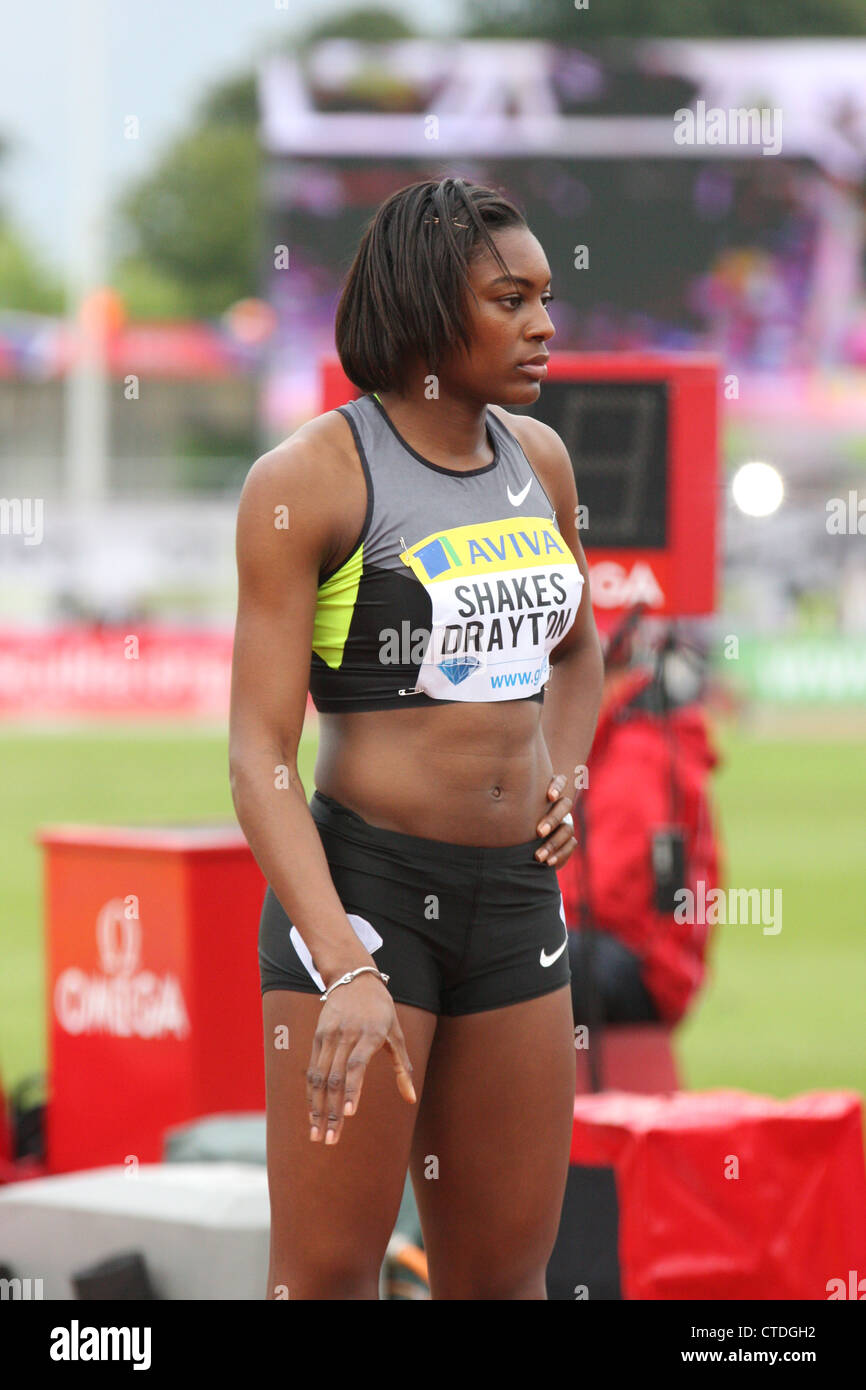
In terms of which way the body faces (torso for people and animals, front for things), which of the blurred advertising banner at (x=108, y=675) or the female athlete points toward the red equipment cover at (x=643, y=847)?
the blurred advertising banner

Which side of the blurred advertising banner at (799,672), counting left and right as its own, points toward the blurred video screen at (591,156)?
back

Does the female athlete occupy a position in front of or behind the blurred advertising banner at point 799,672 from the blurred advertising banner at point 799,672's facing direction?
in front

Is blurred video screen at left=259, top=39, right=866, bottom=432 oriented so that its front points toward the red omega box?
yes

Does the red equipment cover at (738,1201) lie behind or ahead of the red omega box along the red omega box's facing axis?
ahead

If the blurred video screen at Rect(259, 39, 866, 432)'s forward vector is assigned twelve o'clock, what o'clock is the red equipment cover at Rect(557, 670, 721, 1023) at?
The red equipment cover is roughly at 12 o'clock from the blurred video screen.

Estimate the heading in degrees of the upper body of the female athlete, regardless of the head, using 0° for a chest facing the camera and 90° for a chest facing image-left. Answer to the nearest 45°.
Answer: approximately 315°

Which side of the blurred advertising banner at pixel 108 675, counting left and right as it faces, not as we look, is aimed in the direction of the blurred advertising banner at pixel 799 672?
left

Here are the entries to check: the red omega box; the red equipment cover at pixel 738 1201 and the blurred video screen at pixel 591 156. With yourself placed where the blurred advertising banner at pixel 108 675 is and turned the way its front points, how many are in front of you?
2
